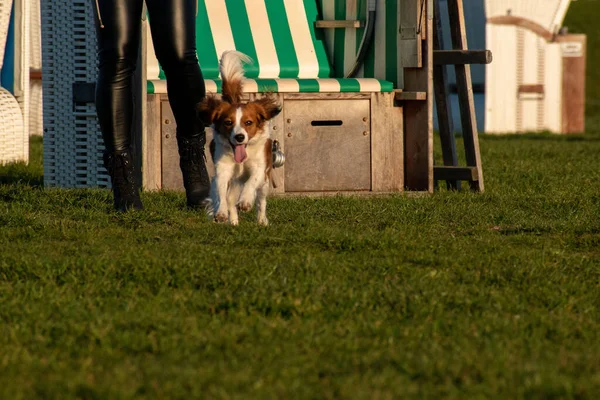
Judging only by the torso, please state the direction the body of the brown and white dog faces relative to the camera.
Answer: toward the camera

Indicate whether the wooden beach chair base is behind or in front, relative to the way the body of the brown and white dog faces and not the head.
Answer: behind

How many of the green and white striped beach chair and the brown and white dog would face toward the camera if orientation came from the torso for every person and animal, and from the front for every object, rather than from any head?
2

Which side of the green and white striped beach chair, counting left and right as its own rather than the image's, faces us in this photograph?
front

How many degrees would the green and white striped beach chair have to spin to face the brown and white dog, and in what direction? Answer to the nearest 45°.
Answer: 0° — it already faces it

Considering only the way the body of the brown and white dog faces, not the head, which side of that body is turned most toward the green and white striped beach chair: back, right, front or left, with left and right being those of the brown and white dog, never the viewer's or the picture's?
back
